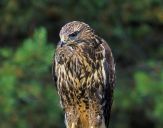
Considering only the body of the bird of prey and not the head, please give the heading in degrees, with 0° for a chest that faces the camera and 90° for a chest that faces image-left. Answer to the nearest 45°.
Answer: approximately 45°
